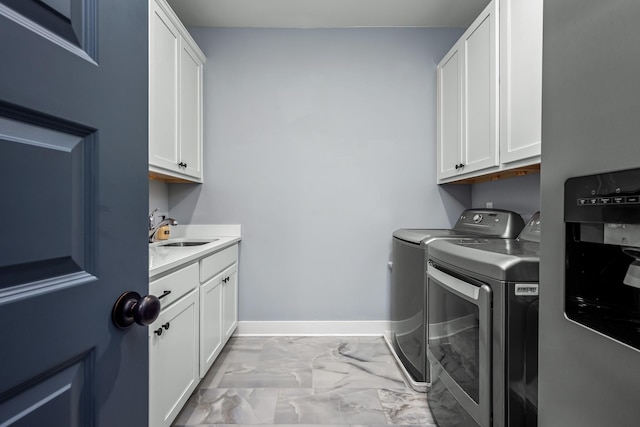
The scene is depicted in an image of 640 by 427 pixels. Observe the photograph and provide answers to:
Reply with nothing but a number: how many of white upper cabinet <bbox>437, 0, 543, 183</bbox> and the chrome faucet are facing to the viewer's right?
1

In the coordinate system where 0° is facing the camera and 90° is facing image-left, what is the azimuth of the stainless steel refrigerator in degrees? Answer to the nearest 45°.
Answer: approximately 45°

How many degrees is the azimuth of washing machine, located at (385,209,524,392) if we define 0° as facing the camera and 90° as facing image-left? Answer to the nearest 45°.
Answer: approximately 45°

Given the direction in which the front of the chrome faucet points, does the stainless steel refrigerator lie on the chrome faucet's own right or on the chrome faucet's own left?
on the chrome faucet's own right

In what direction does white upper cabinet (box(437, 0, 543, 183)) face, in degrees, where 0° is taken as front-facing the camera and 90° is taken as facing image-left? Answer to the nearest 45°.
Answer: approximately 45°

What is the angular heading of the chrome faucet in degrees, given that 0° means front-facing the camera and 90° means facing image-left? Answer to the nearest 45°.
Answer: approximately 270°

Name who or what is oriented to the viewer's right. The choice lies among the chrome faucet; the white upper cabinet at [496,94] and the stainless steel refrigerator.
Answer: the chrome faucet

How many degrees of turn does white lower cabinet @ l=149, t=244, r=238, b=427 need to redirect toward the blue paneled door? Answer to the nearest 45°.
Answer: approximately 45° to its right

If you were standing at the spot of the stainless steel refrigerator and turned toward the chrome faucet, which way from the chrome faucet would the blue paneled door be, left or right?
left

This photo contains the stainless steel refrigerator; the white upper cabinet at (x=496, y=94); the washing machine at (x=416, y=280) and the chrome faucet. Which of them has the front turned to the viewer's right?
the chrome faucet

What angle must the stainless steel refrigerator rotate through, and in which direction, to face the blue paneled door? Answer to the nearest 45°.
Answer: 0° — it already faces it
